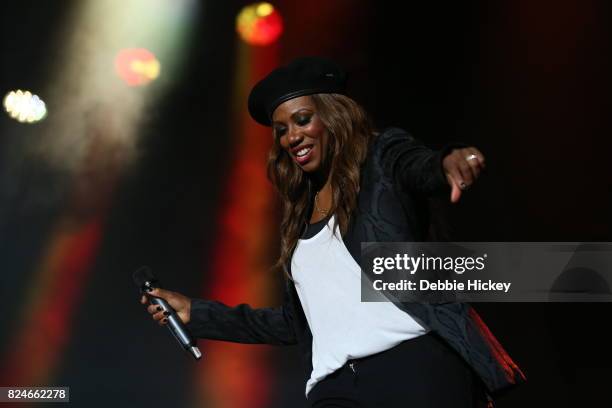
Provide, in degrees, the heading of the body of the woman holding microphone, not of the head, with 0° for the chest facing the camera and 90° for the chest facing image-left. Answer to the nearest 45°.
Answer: approximately 45°
